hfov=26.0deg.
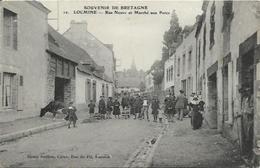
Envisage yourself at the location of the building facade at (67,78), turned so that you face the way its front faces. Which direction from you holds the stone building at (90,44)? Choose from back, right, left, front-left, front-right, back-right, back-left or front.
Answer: back-left

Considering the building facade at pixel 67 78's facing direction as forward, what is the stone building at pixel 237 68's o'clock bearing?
The stone building is roughly at 1 o'clock from the building facade.

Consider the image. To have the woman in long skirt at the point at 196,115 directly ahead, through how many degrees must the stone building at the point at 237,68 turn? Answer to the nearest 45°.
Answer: approximately 90° to its right

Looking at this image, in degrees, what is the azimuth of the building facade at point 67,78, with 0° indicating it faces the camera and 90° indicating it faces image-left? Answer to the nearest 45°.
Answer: approximately 315°

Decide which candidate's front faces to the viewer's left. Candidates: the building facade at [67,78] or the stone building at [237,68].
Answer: the stone building

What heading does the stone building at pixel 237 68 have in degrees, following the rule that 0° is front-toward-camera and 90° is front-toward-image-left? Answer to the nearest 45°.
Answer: approximately 90°
